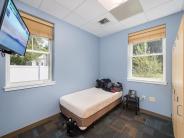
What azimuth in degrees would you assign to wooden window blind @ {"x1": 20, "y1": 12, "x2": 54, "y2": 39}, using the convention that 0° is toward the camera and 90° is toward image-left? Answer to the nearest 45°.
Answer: approximately 315°

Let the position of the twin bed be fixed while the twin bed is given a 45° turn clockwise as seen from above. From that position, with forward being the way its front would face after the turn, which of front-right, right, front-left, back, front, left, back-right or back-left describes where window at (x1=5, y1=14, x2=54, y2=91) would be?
front

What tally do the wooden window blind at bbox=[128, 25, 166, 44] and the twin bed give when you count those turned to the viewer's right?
0

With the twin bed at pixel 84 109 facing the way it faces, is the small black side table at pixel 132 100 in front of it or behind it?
behind

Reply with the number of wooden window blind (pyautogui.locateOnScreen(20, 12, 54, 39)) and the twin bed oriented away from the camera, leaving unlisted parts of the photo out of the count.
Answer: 0

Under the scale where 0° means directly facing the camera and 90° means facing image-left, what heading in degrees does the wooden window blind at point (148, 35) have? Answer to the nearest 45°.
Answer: approximately 45°
